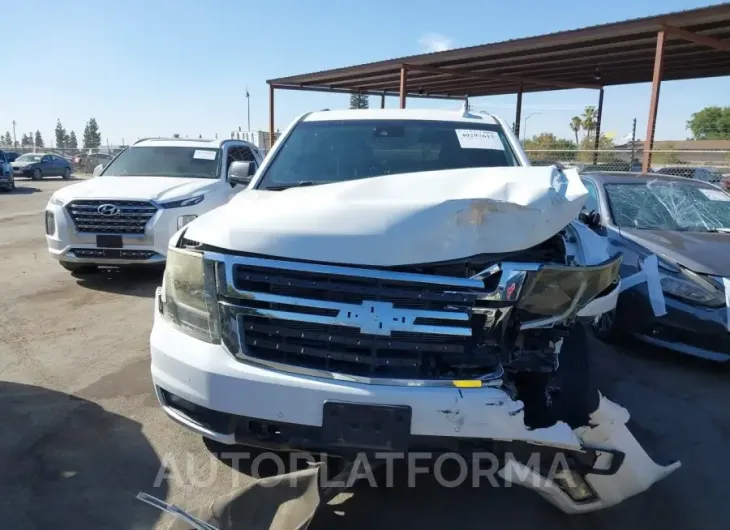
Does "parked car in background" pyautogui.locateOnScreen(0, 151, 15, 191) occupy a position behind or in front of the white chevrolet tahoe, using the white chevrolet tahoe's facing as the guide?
behind

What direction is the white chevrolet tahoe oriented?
toward the camera

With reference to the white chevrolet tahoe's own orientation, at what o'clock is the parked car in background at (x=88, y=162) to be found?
The parked car in background is roughly at 5 o'clock from the white chevrolet tahoe.

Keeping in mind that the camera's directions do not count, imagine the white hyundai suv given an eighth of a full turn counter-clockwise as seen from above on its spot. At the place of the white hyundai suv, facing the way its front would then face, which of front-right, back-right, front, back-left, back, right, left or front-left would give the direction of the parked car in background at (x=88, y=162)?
back

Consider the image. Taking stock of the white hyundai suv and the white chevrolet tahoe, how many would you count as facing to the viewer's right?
0

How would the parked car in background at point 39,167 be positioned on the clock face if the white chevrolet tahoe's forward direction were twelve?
The parked car in background is roughly at 5 o'clock from the white chevrolet tahoe.

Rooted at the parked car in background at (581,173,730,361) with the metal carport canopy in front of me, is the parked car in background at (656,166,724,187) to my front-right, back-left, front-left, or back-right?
front-right

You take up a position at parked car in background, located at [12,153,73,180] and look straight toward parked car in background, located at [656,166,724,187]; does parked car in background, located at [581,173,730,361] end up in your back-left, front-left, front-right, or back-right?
front-right

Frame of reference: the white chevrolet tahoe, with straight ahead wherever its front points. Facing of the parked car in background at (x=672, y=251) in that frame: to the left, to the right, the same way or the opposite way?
the same way

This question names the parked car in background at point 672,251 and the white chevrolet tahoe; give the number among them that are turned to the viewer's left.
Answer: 0

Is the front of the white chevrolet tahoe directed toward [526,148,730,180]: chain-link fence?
no

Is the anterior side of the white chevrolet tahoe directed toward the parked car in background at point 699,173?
no

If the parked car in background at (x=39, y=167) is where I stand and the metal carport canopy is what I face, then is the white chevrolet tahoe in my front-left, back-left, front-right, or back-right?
front-right

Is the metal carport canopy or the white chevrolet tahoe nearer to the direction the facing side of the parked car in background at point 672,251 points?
the white chevrolet tahoe

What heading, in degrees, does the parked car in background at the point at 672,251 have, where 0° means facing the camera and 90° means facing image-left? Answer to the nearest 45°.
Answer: approximately 315°

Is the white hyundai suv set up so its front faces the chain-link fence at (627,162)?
no

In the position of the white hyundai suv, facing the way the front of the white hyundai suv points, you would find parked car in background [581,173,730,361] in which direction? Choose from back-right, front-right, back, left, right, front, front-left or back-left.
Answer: left

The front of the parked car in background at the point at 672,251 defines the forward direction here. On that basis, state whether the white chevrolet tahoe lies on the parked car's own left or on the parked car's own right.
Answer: on the parked car's own right

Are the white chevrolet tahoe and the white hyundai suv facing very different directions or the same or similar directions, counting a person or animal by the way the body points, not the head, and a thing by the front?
same or similar directions

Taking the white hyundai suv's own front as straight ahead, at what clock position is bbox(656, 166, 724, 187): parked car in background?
The parked car in background is roughly at 7 o'clock from the white hyundai suv.

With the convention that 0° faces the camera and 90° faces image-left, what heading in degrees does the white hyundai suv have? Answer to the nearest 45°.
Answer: approximately 45°

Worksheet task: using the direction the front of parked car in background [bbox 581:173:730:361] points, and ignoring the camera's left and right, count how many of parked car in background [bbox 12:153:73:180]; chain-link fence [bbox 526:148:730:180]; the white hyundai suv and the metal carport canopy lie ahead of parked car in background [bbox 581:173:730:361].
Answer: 0

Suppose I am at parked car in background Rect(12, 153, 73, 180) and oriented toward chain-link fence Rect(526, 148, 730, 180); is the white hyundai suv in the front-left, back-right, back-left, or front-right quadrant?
front-right
